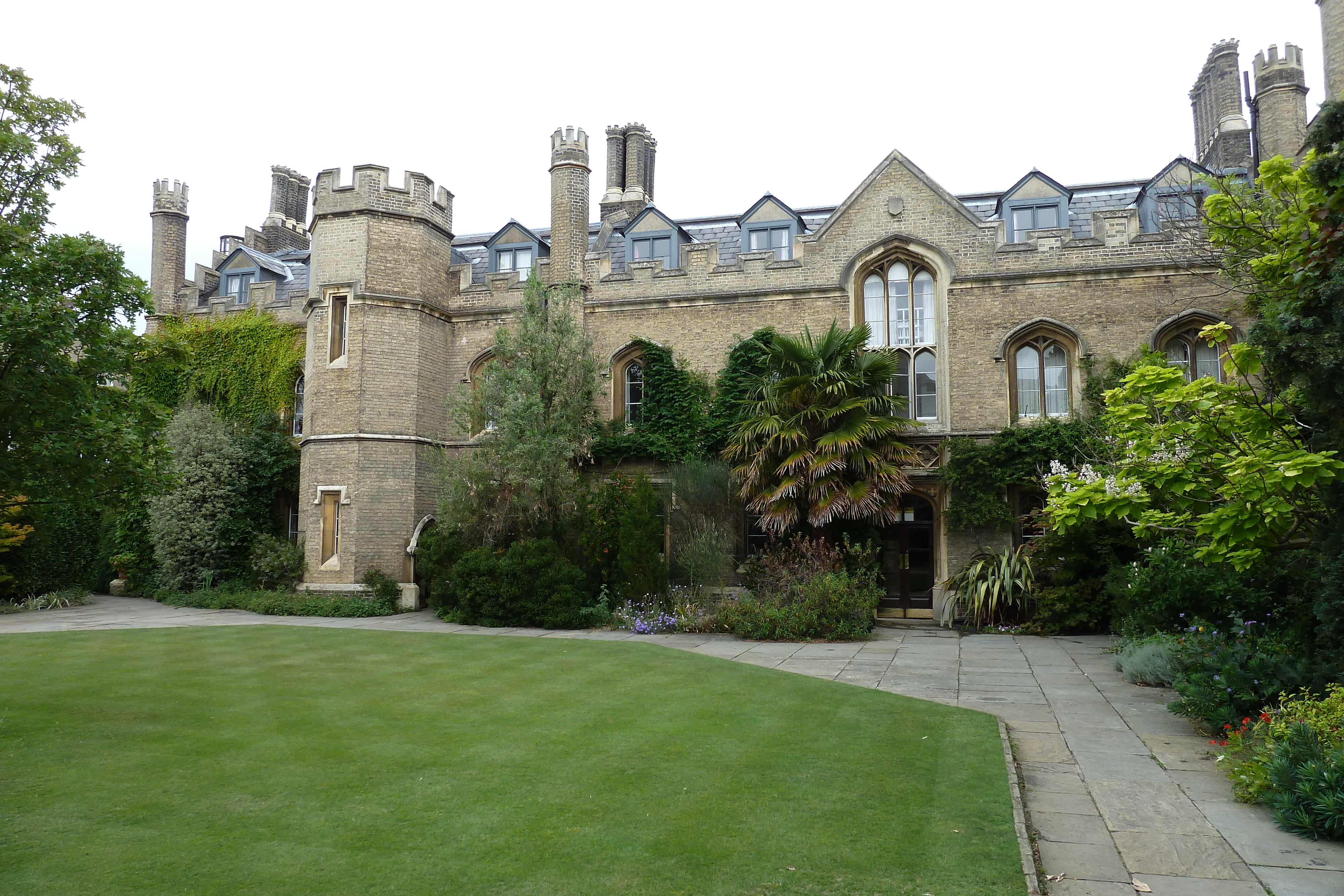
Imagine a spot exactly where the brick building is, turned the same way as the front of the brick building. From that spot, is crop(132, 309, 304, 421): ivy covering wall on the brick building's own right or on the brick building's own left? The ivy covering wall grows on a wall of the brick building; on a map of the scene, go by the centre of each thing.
on the brick building's own right

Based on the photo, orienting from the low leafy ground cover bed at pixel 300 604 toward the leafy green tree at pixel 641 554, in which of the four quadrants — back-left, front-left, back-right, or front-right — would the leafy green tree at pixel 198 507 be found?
back-left

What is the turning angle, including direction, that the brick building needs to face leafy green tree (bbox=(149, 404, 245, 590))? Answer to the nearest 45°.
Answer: approximately 90° to its right

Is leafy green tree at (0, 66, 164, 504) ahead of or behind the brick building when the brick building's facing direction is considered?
ahead

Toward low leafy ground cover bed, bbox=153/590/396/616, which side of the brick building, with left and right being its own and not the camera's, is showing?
right

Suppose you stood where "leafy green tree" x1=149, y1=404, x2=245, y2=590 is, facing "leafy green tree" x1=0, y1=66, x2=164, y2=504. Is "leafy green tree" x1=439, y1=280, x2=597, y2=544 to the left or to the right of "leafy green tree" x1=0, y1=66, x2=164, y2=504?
left

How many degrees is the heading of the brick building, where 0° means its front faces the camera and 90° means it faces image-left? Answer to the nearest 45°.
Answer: approximately 0°
